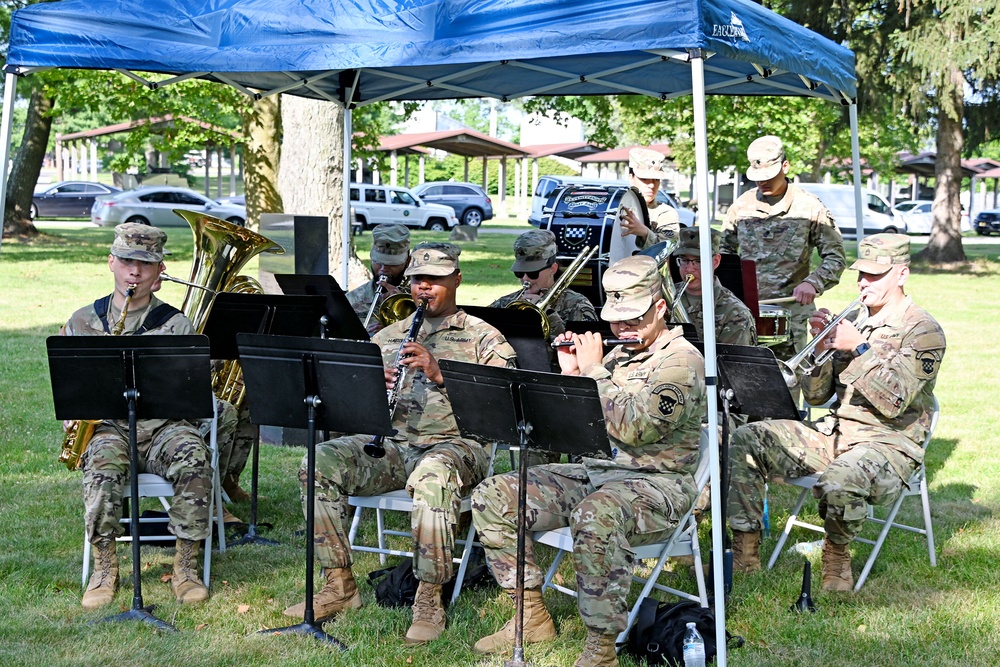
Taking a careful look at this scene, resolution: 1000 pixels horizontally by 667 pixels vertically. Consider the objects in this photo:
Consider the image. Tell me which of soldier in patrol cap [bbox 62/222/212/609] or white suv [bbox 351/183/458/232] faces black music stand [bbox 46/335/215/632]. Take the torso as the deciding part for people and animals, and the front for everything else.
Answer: the soldier in patrol cap

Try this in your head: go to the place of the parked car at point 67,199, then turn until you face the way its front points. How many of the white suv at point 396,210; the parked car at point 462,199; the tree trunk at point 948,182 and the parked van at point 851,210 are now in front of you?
0

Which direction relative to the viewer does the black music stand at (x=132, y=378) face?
away from the camera

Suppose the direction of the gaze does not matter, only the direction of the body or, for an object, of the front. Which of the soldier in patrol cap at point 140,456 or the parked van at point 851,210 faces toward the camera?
the soldier in patrol cap

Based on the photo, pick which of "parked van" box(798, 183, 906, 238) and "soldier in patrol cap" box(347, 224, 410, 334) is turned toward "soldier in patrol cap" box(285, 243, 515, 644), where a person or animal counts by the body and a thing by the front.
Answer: "soldier in patrol cap" box(347, 224, 410, 334)

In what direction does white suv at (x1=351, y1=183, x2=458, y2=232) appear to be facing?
to the viewer's right

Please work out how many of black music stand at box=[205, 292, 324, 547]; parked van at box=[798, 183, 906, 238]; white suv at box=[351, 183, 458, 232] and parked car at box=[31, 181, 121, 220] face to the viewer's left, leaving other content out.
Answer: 1

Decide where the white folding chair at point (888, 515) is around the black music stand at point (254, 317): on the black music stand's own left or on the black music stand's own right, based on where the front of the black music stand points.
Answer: on the black music stand's own right

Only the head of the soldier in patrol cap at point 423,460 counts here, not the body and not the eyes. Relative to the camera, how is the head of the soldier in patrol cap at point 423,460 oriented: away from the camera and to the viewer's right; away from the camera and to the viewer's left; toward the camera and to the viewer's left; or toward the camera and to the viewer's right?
toward the camera and to the viewer's left

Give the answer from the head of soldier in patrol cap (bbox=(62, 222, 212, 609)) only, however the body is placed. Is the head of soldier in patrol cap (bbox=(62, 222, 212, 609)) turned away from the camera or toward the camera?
toward the camera

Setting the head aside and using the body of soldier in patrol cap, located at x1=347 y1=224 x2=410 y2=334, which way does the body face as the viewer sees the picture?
toward the camera

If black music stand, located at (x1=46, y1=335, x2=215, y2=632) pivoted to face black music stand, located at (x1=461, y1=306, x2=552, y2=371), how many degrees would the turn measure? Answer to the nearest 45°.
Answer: approximately 90° to its right

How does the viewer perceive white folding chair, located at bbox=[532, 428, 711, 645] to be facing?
facing the viewer and to the left of the viewer

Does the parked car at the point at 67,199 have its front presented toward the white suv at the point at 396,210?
no

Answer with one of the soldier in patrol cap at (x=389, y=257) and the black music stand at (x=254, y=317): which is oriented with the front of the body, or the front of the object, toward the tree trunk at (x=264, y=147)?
the black music stand

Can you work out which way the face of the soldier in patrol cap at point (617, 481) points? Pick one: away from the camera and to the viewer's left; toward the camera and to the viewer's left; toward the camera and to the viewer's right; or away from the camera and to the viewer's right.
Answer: toward the camera and to the viewer's left

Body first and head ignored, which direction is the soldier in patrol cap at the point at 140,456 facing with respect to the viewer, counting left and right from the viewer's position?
facing the viewer

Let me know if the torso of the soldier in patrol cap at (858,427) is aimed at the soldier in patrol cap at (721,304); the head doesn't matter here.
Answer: no
